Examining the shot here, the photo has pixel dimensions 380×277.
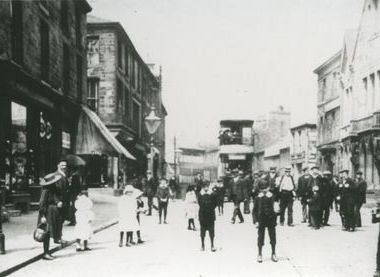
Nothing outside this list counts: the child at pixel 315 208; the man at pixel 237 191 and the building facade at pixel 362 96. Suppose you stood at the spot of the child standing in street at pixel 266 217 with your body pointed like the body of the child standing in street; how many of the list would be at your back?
3

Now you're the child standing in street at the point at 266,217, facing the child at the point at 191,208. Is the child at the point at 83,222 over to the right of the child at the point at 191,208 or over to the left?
left

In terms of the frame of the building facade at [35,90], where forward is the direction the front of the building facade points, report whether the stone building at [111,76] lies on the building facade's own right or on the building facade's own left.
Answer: on the building facade's own left

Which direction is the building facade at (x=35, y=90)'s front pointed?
to the viewer's right

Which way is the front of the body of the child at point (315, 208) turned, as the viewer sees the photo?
toward the camera

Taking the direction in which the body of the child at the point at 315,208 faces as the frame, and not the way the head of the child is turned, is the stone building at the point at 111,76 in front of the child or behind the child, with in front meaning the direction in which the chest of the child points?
behind

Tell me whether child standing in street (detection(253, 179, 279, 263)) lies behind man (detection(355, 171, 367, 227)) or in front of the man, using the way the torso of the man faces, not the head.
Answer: in front

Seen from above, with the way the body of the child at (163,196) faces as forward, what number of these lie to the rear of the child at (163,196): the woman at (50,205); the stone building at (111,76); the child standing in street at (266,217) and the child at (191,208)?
1

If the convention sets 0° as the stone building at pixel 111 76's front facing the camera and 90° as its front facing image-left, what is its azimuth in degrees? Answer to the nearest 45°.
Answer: approximately 270°

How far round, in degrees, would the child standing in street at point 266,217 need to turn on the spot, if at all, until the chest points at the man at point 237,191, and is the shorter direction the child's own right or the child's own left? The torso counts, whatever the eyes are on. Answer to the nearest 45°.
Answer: approximately 180°

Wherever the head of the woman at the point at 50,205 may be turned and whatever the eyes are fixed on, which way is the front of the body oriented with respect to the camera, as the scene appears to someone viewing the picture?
to the viewer's right

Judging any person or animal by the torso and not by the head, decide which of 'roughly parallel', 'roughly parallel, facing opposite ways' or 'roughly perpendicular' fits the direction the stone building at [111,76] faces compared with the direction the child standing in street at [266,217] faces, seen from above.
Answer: roughly perpendicular

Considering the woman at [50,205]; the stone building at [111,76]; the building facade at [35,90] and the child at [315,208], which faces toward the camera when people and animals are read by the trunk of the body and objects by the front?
the child

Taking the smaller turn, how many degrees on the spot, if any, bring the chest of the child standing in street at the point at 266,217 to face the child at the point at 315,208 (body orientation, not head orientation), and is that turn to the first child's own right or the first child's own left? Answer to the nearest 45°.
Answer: approximately 180°

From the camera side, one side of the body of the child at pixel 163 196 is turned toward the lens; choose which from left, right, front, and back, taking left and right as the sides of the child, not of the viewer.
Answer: front

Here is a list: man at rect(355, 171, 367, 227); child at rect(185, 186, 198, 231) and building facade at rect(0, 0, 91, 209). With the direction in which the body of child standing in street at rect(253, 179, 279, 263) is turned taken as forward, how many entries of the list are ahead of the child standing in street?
0

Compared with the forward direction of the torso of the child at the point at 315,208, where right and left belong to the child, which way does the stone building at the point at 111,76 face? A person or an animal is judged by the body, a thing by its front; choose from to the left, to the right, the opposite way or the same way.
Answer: to the left

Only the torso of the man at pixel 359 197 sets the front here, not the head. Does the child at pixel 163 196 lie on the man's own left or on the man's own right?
on the man's own right
